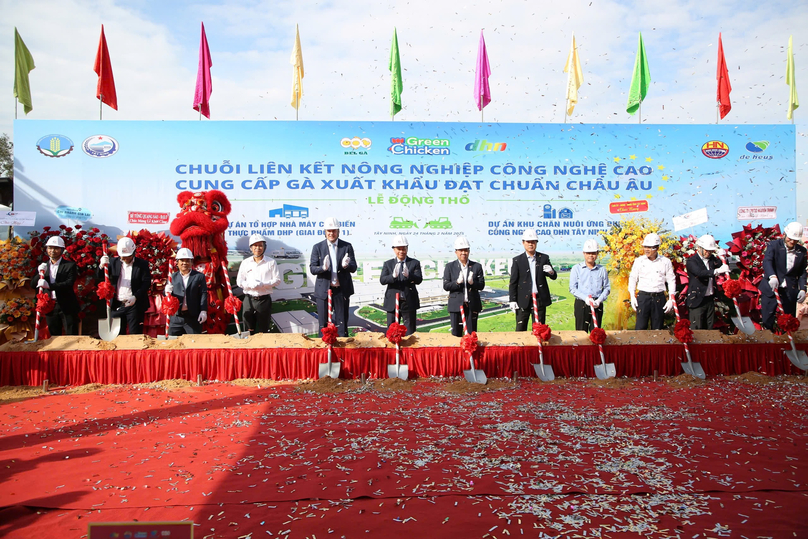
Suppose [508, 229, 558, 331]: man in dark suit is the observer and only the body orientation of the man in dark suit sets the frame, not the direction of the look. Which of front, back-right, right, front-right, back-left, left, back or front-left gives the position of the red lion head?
right

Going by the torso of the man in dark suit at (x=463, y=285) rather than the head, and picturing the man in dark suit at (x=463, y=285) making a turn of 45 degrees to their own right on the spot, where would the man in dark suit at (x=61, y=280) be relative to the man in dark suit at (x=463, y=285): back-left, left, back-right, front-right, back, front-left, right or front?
front-right

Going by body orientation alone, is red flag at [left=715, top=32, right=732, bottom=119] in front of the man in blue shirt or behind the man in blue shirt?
behind

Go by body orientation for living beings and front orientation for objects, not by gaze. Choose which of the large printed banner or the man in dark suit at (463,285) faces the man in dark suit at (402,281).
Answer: the large printed banner

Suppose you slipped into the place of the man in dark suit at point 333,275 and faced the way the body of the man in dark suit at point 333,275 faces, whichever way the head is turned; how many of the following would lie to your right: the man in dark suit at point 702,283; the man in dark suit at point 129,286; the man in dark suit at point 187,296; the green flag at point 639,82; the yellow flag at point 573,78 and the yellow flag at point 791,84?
2

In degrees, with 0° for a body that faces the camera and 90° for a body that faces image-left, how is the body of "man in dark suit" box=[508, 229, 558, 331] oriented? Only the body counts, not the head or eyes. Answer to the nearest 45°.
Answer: approximately 0°

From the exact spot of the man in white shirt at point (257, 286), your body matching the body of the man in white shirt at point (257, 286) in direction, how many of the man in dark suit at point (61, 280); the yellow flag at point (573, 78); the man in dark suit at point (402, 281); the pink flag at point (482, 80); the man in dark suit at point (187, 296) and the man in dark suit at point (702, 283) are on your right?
2

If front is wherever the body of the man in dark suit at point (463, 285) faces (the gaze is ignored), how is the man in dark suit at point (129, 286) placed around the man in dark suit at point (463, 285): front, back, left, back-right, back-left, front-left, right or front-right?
right
